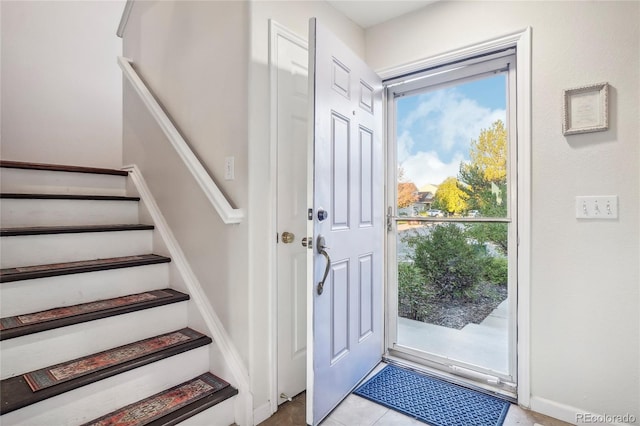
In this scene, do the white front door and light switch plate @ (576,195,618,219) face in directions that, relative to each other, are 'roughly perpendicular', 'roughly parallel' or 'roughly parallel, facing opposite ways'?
roughly perpendicular

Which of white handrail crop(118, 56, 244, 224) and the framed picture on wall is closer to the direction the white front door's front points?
the framed picture on wall

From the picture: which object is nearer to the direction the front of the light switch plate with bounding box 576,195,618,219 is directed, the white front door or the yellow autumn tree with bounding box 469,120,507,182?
the white front door

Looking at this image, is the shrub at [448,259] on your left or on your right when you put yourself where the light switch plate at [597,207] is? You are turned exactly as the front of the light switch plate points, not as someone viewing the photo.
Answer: on your right

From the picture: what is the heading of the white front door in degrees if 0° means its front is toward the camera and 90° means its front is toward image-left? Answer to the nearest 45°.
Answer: approximately 315°

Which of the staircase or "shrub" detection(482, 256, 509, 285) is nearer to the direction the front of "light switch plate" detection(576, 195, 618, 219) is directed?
the staircase

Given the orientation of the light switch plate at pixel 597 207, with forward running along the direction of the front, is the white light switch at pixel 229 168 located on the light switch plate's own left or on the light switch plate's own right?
on the light switch plate's own right

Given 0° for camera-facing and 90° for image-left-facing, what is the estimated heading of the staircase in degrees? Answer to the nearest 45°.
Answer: approximately 315°
